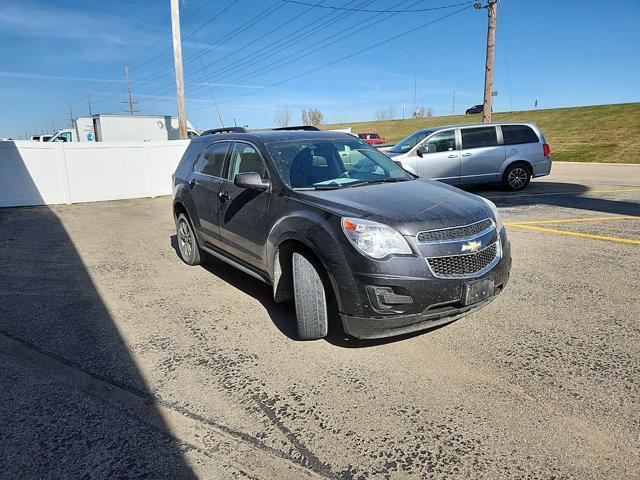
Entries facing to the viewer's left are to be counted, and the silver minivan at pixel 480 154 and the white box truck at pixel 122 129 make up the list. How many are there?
2

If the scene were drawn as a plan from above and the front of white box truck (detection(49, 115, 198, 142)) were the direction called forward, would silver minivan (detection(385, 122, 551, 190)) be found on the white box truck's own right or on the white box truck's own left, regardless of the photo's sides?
on the white box truck's own left

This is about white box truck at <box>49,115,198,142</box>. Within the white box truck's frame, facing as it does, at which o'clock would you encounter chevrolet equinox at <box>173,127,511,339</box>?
The chevrolet equinox is roughly at 9 o'clock from the white box truck.

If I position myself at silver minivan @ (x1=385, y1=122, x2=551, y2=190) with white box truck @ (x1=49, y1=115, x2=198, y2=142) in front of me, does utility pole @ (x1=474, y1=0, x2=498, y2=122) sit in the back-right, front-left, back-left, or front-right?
front-right

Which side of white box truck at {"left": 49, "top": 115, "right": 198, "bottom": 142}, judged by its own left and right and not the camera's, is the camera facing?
left

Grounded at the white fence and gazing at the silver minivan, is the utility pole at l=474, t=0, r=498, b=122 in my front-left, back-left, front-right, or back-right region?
front-left

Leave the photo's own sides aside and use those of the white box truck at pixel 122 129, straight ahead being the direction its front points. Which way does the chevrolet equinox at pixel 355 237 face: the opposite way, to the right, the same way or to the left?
to the left

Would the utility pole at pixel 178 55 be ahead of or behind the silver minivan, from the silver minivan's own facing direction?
ahead

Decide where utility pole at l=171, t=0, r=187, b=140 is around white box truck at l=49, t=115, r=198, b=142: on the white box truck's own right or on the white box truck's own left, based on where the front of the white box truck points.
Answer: on the white box truck's own left

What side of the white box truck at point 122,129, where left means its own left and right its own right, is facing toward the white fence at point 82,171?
left

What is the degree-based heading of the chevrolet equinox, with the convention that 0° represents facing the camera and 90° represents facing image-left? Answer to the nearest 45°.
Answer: approximately 315°

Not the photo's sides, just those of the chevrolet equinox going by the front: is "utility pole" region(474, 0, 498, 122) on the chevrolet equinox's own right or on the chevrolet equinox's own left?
on the chevrolet equinox's own left

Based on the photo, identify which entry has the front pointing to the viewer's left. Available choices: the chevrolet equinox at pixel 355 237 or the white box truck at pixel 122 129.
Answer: the white box truck

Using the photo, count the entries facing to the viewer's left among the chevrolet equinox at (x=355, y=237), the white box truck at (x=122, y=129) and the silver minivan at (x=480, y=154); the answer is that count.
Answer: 2

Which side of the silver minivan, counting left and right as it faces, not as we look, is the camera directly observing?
left

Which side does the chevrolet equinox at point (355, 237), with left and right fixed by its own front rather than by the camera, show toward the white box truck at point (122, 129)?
back

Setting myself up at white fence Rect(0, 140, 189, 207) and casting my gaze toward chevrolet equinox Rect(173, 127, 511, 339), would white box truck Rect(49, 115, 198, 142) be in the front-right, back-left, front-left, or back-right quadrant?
back-left

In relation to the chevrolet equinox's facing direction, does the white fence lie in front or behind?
behind
